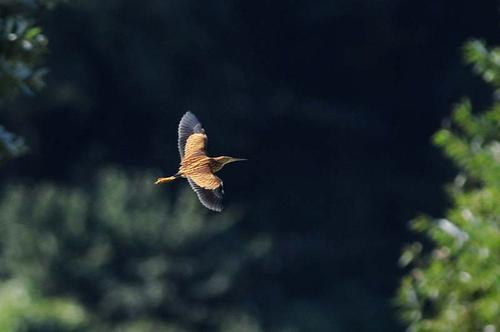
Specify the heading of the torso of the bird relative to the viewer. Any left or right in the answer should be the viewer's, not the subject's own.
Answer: facing to the right of the viewer
